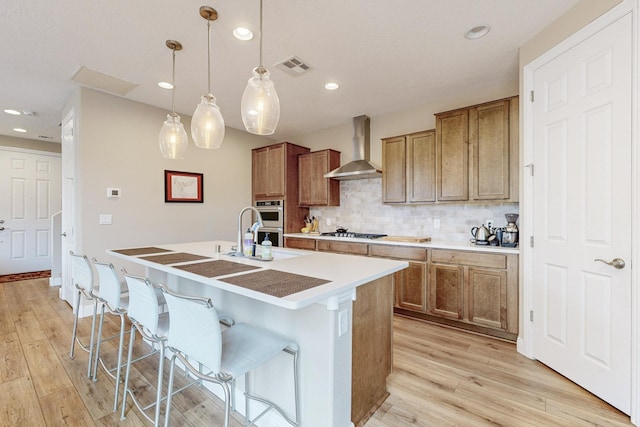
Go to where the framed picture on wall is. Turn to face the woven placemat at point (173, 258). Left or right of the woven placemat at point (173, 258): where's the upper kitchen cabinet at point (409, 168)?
left

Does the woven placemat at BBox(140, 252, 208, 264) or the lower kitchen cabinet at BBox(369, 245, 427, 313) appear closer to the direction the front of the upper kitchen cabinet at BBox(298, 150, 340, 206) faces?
the woven placemat

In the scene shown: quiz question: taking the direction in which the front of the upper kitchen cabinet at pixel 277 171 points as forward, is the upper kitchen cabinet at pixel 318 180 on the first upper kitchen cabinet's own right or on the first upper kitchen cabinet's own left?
on the first upper kitchen cabinet's own left

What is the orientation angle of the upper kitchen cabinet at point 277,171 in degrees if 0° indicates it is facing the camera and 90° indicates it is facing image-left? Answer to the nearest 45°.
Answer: approximately 45°

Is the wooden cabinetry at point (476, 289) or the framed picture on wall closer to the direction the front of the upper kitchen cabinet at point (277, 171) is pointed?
the framed picture on wall
